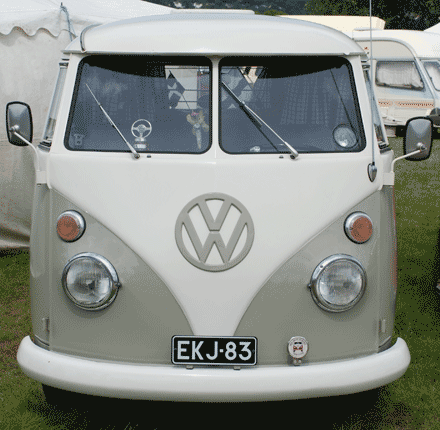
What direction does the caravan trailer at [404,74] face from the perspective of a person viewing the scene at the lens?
facing the viewer and to the right of the viewer

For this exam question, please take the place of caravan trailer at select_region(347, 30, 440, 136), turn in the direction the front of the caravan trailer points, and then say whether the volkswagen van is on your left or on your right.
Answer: on your right

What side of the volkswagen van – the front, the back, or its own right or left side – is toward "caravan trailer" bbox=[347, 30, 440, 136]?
back

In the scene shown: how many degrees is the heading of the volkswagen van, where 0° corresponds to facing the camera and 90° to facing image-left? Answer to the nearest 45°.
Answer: approximately 0°

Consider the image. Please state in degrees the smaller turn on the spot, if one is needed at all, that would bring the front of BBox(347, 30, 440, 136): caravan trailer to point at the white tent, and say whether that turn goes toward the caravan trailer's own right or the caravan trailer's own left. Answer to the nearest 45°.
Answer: approximately 45° to the caravan trailer's own right

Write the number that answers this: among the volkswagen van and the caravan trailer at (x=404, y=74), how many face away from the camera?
0

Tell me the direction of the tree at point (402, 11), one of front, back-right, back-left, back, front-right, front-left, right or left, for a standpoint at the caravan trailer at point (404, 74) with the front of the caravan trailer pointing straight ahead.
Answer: back-left

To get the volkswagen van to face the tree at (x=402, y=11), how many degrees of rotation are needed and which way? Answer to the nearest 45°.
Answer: approximately 180°
